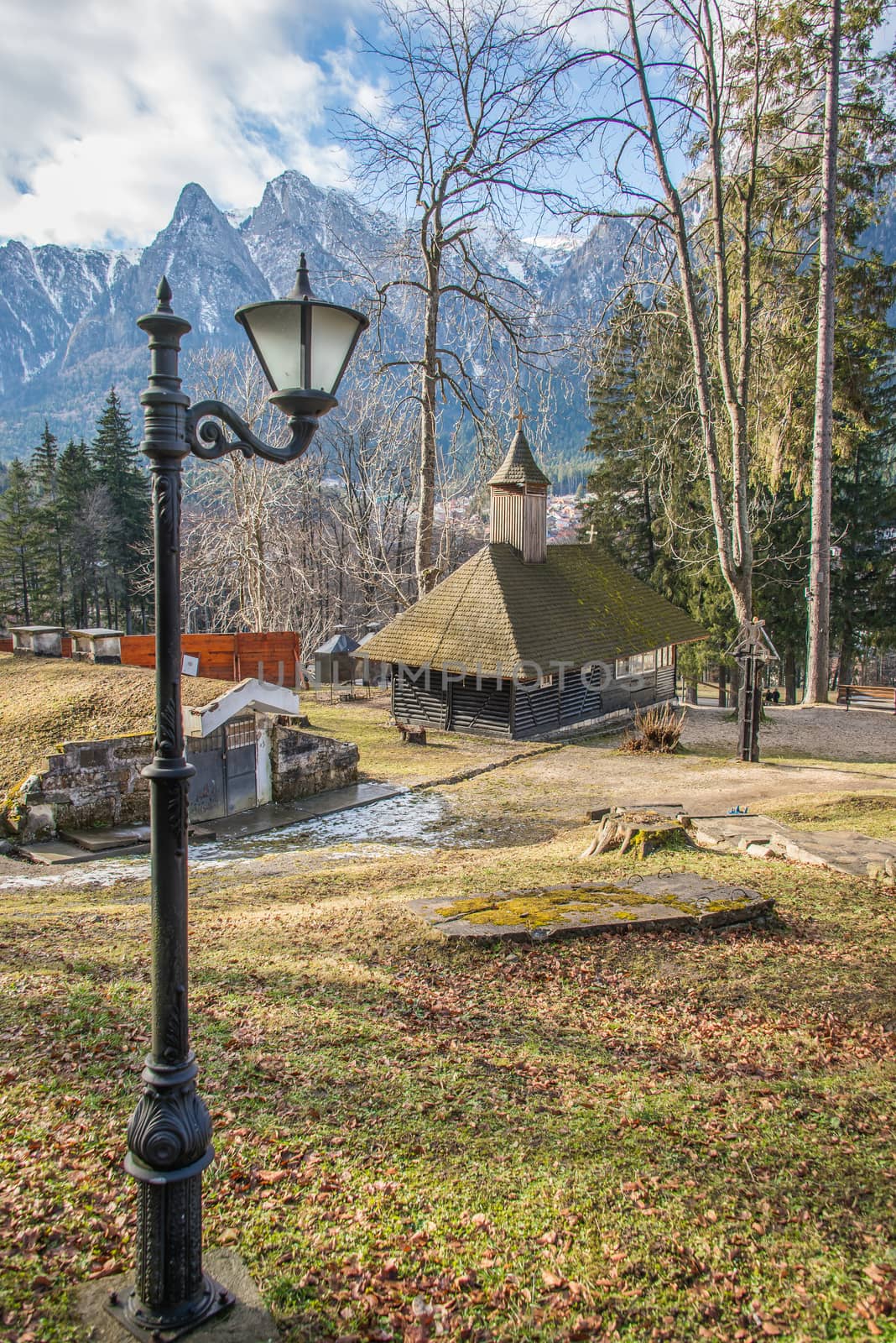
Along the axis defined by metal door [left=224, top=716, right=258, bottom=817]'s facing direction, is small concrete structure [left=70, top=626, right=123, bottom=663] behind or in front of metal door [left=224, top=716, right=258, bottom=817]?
behind

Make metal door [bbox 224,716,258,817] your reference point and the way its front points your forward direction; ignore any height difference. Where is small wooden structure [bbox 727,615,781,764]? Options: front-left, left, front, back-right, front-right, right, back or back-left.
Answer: front-left

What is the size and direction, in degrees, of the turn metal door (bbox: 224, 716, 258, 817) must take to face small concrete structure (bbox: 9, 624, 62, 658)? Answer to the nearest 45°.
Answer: approximately 180°

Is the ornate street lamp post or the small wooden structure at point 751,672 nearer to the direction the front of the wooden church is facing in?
the ornate street lamp post

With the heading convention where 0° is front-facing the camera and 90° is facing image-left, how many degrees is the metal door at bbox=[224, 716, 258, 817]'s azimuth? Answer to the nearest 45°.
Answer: approximately 315°

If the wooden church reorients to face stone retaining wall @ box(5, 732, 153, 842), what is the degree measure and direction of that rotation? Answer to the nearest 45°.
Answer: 0° — it already faces it

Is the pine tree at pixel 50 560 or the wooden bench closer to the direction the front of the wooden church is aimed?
the pine tree

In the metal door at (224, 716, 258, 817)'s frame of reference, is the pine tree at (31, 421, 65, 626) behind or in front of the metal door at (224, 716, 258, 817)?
behind

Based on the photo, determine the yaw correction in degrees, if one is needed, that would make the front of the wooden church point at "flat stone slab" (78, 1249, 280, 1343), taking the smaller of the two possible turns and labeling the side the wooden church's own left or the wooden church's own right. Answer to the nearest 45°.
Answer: approximately 45° to the wooden church's own left

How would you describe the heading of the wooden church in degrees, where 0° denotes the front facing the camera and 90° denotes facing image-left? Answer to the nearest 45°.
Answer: approximately 45°

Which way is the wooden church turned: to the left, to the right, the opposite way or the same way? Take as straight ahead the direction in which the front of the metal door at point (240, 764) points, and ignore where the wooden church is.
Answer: to the right

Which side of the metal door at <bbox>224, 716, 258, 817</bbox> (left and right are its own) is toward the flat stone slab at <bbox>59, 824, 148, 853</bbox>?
right

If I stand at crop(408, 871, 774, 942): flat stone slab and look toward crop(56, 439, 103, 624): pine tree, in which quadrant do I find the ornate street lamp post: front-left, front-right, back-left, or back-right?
back-left
